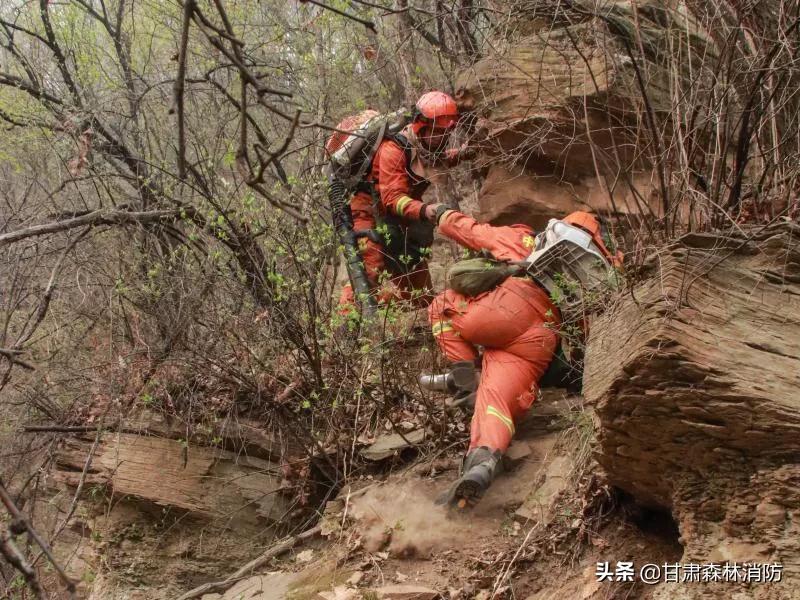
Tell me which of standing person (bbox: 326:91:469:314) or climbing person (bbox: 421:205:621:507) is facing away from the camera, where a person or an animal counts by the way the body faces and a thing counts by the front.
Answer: climbing person (bbox: 421:205:621:507)

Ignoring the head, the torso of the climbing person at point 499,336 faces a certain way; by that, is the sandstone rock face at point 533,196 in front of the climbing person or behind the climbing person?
in front

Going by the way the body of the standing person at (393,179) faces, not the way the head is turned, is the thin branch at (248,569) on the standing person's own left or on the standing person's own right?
on the standing person's own right

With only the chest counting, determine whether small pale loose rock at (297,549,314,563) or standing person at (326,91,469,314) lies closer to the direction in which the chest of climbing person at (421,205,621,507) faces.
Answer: the standing person

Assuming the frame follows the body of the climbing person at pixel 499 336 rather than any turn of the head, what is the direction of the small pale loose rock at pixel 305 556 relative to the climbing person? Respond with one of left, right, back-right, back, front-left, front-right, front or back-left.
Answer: left

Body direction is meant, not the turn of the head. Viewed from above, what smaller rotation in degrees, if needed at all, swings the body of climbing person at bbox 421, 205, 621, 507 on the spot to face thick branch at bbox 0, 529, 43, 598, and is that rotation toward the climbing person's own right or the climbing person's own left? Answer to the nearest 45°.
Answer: approximately 180°

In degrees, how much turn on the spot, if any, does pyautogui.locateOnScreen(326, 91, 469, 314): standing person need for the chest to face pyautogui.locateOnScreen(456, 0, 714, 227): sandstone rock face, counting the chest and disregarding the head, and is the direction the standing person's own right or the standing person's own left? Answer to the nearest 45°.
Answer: approximately 45° to the standing person's own left

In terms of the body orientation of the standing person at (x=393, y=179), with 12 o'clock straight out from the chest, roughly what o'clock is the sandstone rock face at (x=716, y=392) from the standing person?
The sandstone rock face is roughly at 1 o'clock from the standing person.

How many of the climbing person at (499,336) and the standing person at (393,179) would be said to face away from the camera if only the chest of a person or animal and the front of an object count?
1

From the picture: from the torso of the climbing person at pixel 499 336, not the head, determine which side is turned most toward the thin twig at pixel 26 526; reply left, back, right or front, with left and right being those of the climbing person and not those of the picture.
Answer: back

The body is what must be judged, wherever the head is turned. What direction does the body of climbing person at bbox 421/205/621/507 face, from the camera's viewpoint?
away from the camera

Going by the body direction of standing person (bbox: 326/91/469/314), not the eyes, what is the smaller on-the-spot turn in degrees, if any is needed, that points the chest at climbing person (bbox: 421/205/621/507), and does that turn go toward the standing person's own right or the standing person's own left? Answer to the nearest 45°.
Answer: approximately 45° to the standing person's own right
